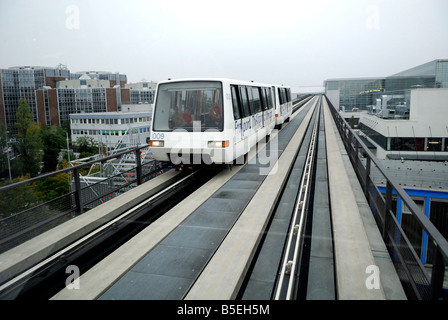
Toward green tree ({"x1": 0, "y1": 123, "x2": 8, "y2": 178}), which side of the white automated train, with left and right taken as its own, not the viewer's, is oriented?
right

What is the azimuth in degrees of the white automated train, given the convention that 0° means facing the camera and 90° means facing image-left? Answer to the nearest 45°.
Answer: approximately 45°

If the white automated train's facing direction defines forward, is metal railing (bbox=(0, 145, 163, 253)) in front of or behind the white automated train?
in front

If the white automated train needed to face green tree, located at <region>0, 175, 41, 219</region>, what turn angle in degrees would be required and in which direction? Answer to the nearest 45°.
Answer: approximately 90° to its right

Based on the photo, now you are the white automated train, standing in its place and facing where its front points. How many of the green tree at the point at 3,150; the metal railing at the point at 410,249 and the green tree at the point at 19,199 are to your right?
2

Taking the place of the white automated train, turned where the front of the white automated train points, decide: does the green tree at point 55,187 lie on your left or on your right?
on your right

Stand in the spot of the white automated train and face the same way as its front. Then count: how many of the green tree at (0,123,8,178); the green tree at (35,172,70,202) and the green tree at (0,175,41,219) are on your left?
0
